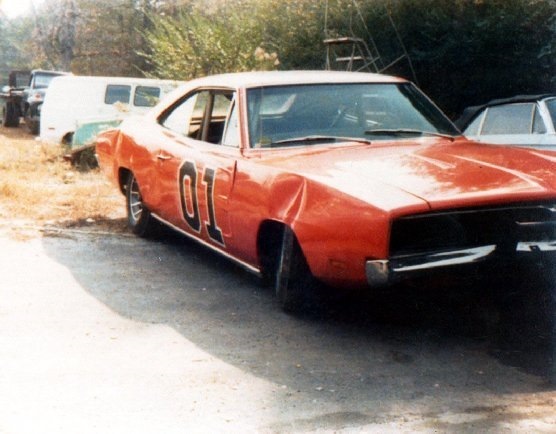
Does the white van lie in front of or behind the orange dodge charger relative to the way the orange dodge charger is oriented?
behind

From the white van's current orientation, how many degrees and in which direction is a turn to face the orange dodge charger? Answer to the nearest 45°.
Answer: approximately 90° to its right

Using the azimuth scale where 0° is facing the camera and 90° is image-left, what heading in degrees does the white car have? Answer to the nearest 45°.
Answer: approximately 315°

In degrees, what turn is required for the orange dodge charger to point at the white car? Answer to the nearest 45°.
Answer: approximately 90° to its left

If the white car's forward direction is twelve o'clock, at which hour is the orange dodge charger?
The orange dodge charger is roughly at 2 o'clock from the white car.

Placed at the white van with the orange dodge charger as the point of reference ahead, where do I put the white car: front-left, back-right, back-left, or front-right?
front-left

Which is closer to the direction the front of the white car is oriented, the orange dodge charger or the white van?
the orange dodge charger

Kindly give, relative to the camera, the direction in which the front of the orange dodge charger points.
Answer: facing the viewer and to the right of the viewer

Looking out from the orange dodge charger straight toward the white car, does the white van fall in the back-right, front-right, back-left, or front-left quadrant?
front-left

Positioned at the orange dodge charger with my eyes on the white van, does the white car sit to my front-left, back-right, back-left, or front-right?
front-right

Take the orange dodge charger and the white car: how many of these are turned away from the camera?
0
